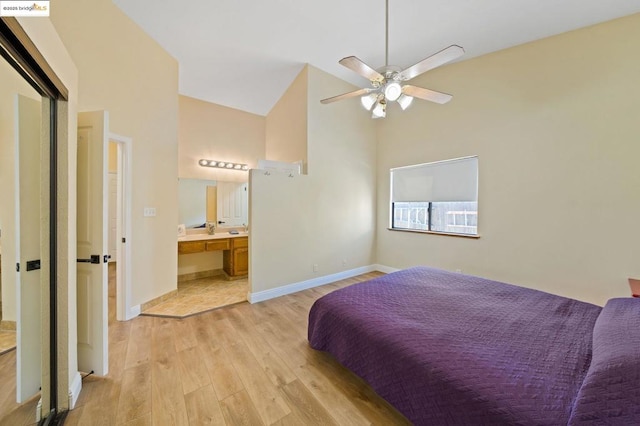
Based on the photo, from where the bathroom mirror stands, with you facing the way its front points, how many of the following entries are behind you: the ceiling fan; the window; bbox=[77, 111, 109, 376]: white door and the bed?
0

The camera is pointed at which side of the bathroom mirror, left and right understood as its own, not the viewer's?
front

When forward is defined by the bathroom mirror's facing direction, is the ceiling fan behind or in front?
in front

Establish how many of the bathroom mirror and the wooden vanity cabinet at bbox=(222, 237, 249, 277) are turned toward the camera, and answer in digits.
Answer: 2

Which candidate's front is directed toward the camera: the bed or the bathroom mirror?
the bathroom mirror

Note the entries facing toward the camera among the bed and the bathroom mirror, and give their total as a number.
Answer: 1

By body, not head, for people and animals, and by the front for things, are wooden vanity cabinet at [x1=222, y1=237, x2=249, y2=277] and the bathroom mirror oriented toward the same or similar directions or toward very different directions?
same or similar directions

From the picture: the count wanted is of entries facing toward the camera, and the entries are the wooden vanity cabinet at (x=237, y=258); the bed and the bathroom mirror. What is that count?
2

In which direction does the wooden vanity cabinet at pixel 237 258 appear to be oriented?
toward the camera

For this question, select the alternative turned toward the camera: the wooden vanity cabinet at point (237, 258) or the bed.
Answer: the wooden vanity cabinet

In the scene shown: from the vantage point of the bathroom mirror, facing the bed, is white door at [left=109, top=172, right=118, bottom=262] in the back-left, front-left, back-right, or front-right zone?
back-right

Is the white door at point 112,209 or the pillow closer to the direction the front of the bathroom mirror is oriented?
the pillow

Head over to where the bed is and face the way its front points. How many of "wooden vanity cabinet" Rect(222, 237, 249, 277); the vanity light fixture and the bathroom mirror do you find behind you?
0
